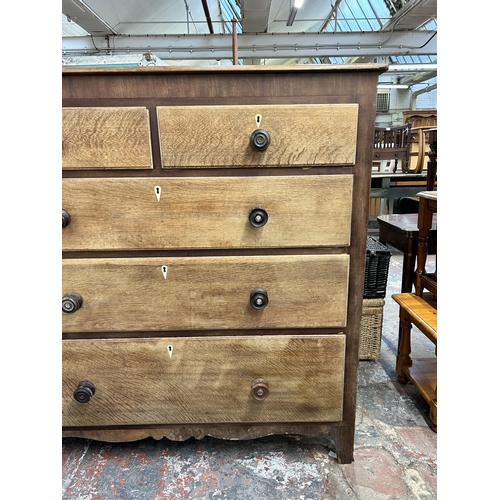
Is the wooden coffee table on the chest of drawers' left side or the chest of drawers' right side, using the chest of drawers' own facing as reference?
on its left

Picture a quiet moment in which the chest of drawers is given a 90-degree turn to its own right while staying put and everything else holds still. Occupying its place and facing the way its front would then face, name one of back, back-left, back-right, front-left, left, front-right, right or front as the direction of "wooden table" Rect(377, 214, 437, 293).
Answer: back-right

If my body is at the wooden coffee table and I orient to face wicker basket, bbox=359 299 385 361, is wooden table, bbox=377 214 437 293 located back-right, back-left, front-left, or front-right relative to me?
front-right

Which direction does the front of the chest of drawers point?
toward the camera

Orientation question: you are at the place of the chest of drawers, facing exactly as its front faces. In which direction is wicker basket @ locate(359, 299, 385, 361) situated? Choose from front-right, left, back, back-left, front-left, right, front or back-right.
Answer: back-left

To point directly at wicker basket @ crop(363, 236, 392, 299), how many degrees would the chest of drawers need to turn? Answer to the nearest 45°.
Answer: approximately 135° to its left
